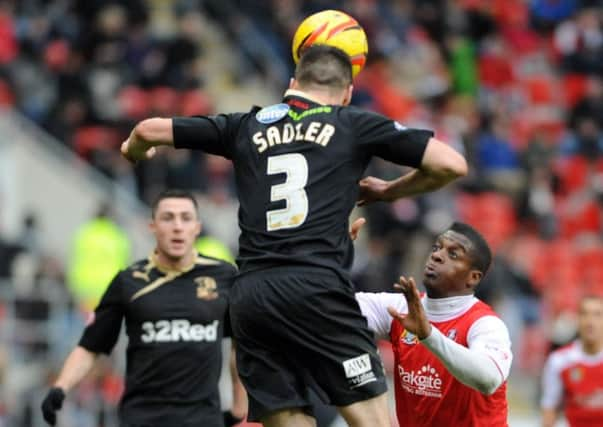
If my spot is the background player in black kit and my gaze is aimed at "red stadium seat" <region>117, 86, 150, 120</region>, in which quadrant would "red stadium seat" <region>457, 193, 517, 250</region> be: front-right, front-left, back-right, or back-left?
front-right

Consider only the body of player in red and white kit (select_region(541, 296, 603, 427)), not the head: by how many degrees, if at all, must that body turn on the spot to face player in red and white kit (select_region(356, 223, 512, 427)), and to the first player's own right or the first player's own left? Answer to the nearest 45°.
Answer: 0° — they already face them

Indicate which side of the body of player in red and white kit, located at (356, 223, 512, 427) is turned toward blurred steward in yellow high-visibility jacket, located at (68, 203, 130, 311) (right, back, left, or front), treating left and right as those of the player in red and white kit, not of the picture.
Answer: right

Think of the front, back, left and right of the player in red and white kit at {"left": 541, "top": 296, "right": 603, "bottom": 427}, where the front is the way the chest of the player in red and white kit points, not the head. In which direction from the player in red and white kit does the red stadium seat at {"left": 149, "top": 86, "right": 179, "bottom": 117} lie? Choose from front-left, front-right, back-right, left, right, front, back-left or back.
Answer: back-right

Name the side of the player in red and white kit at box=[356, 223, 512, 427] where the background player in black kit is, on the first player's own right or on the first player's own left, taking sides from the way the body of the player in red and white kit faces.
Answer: on the first player's own right

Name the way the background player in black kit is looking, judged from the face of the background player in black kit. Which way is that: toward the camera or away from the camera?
toward the camera

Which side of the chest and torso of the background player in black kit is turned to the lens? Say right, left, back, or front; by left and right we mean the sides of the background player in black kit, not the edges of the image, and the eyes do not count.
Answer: front

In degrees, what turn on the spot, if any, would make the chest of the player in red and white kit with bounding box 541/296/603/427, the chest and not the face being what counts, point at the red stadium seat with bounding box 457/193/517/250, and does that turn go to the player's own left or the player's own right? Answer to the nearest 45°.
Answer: approximately 180°

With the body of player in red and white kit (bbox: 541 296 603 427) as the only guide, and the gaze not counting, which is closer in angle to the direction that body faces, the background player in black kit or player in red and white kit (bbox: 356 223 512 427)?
the player in red and white kit

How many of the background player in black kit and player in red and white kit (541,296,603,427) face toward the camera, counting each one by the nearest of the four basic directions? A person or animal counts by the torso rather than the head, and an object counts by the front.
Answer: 2

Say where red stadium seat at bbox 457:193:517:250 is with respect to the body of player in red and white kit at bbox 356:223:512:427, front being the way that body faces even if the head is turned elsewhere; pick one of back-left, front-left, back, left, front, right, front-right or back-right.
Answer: back-right

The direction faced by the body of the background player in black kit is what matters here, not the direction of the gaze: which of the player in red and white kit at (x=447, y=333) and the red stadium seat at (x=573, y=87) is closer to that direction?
the player in red and white kit

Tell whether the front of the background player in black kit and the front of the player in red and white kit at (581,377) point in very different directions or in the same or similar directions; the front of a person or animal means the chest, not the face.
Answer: same or similar directions

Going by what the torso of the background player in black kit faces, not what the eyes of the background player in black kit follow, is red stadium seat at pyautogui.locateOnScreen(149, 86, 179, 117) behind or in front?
behind

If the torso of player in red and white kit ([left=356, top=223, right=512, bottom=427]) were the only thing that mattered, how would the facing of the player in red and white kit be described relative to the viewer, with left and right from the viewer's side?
facing the viewer and to the left of the viewer

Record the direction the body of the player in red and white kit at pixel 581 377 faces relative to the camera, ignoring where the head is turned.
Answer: toward the camera
